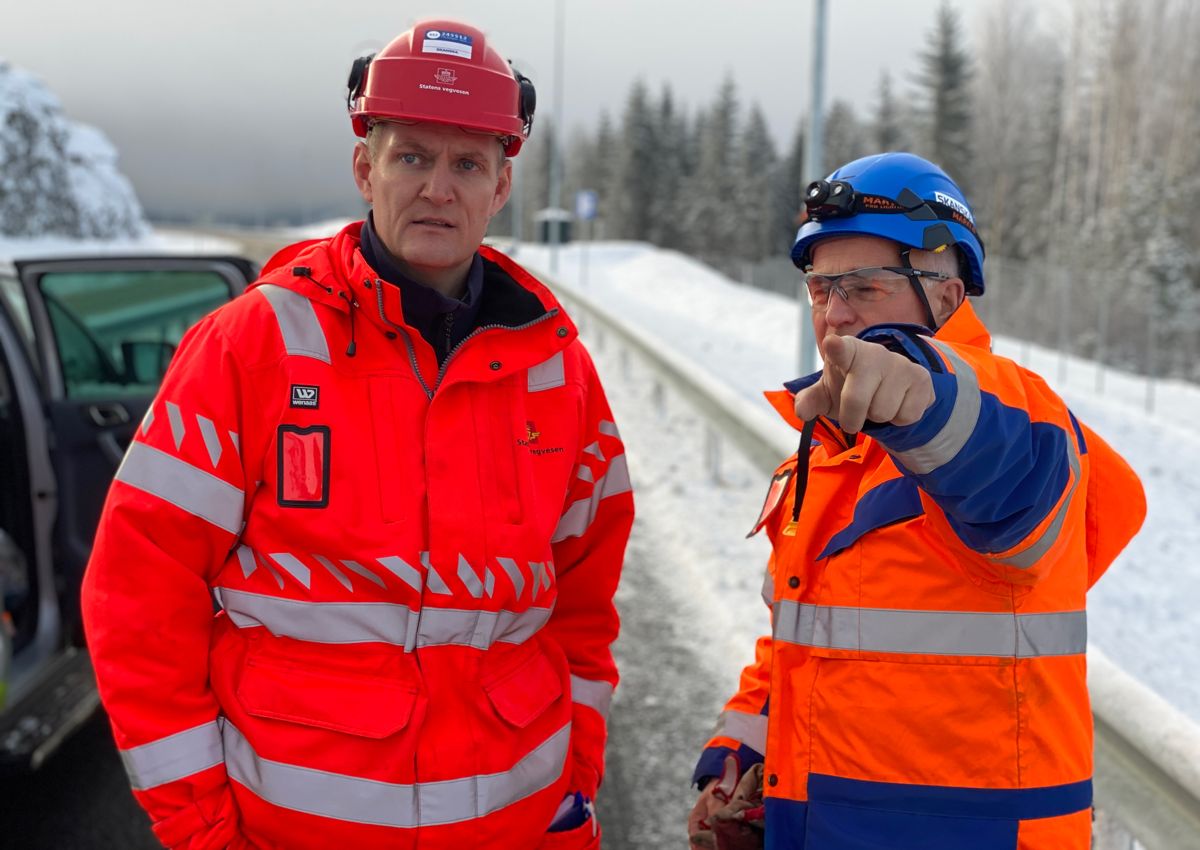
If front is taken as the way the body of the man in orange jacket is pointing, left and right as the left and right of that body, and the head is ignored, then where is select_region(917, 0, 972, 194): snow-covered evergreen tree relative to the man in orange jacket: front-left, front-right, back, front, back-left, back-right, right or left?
back-right

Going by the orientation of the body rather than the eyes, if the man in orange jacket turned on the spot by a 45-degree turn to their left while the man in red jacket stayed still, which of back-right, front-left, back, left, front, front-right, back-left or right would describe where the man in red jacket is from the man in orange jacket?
right

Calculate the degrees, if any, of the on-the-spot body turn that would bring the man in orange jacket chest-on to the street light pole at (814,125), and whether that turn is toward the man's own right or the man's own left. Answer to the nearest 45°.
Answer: approximately 135° to the man's own right

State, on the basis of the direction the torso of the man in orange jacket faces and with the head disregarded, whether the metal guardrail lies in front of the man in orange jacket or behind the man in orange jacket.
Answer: behind

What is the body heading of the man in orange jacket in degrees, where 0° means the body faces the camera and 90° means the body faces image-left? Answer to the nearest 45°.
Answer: approximately 45°
